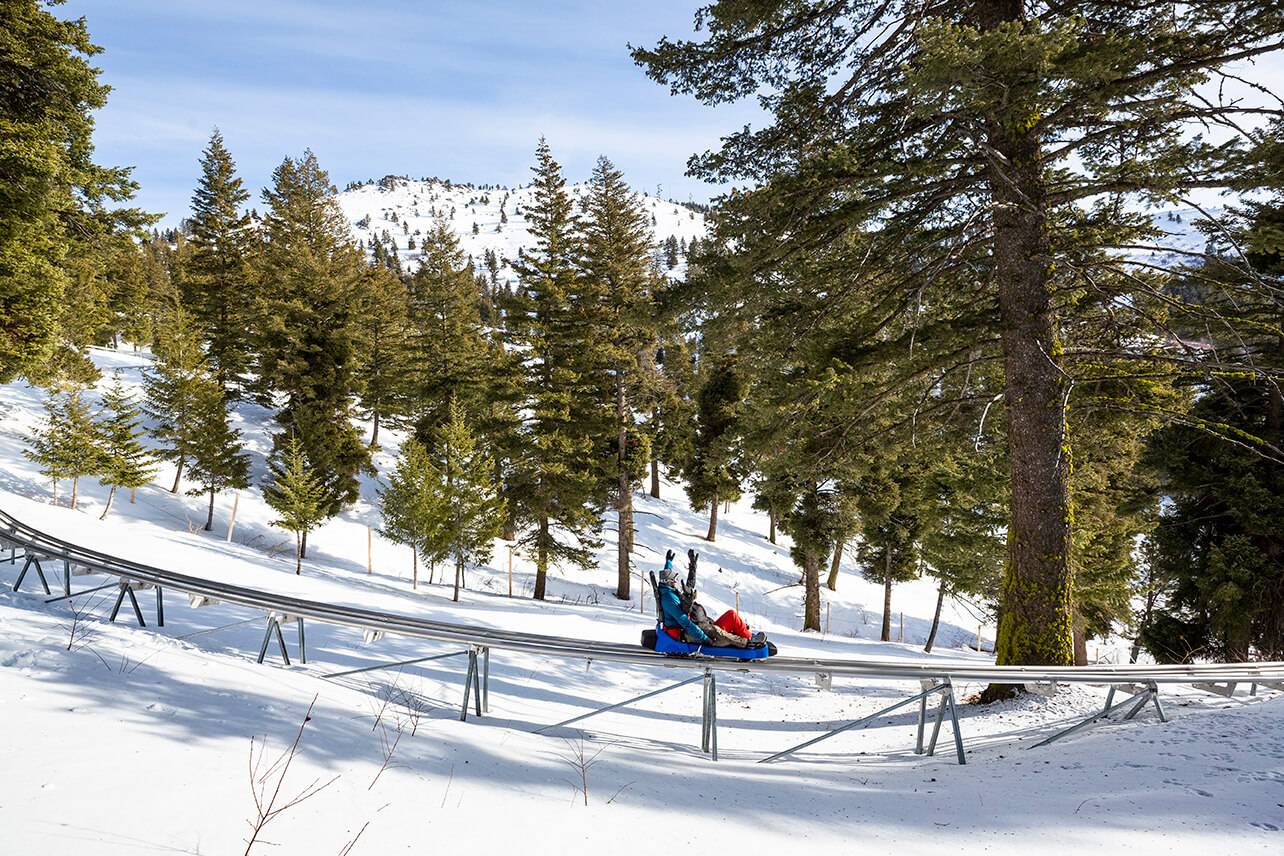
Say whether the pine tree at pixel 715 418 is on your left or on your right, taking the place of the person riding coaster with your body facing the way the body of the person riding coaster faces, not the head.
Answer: on your left

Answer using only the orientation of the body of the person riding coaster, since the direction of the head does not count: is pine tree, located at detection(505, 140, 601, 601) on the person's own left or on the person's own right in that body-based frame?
on the person's own left

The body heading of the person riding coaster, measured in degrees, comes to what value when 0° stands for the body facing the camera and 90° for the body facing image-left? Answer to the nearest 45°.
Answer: approximately 270°

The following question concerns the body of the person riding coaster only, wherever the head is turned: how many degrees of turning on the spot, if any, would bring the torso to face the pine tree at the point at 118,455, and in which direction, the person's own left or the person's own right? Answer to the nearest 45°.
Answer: approximately 135° to the person's own left

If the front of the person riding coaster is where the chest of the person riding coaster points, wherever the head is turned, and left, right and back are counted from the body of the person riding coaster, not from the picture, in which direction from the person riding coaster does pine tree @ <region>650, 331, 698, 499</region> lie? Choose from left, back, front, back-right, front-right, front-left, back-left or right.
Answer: left
